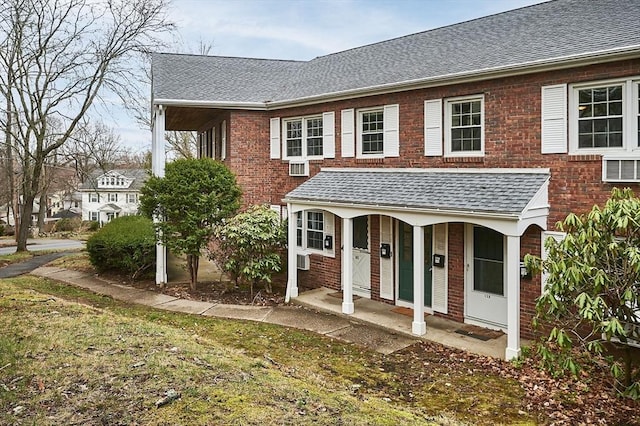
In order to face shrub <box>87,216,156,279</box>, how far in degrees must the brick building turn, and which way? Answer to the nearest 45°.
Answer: approximately 45° to its right

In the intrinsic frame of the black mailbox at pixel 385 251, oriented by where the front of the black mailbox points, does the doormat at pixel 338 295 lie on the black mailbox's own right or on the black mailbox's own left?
on the black mailbox's own right

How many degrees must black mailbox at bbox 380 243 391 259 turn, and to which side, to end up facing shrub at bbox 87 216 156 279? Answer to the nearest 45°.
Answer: approximately 45° to its right

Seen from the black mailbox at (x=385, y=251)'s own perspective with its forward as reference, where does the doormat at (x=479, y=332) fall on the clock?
The doormat is roughly at 9 o'clock from the black mailbox.

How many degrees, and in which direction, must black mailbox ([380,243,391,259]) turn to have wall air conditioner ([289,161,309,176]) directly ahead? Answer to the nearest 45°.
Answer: approximately 90° to its right
